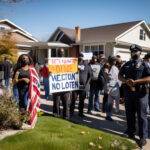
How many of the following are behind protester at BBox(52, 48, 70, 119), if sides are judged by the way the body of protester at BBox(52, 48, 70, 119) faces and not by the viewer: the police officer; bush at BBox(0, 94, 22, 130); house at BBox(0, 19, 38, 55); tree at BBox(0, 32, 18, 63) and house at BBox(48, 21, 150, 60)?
3

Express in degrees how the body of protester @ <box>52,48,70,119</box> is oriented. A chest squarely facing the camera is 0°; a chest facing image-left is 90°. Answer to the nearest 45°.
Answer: approximately 0°

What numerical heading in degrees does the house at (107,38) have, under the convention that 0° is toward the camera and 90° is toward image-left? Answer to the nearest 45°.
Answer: approximately 45°

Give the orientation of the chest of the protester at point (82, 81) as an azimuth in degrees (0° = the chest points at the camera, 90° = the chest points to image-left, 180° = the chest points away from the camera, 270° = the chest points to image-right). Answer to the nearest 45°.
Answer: approximately 45°

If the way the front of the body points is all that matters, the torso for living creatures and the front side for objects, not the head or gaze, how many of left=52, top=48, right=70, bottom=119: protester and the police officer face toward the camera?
2

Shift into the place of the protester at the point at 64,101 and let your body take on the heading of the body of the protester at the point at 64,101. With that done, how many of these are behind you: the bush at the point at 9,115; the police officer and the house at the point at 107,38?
1

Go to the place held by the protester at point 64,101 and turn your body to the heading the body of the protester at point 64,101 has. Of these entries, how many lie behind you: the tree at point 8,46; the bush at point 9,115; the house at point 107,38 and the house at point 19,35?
3

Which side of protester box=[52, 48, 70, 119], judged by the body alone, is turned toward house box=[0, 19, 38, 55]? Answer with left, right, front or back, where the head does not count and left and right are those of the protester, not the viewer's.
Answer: back
